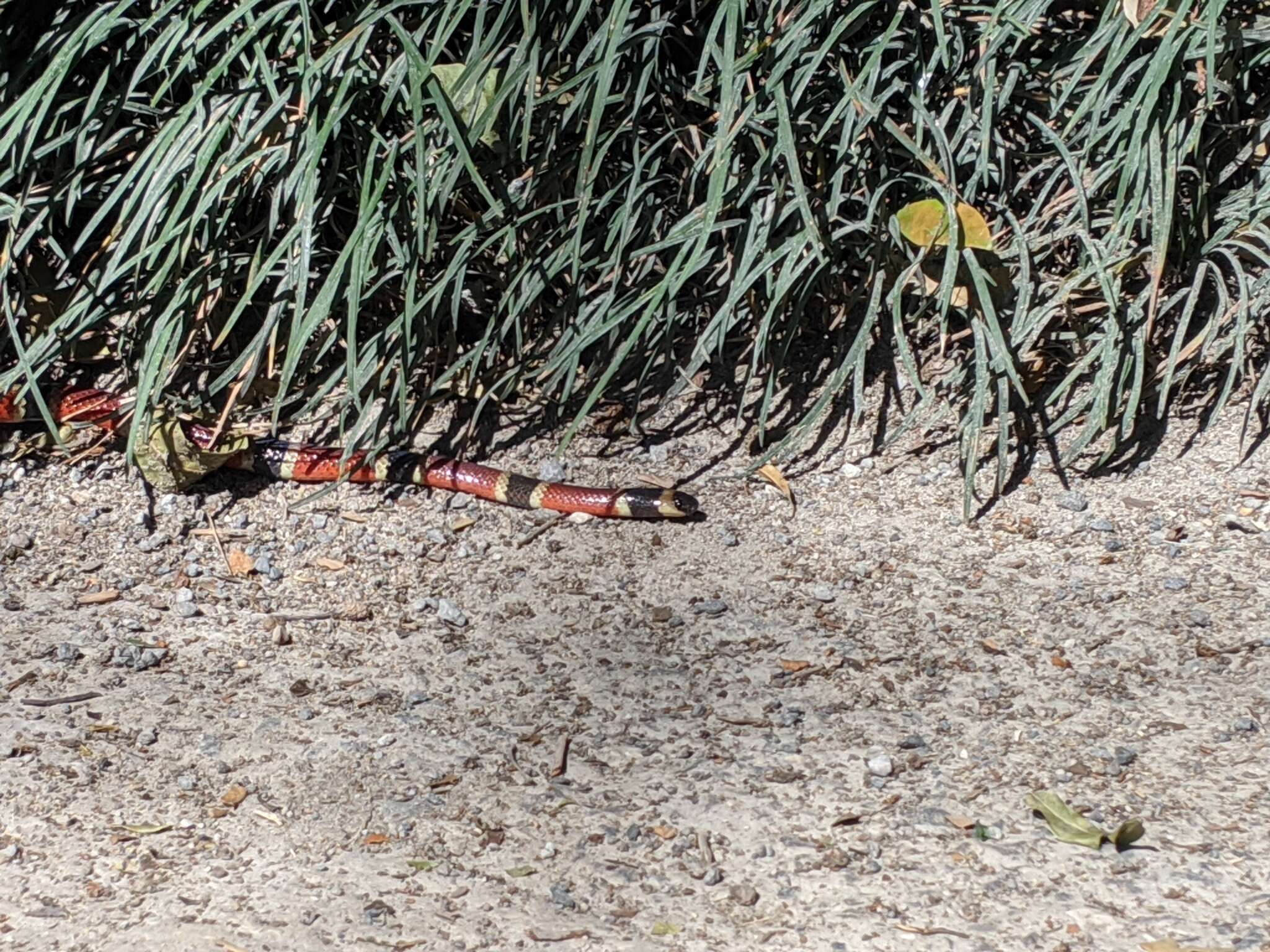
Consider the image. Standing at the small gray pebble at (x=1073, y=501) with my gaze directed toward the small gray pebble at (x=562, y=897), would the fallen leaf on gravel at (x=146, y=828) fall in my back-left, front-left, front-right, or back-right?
front-right

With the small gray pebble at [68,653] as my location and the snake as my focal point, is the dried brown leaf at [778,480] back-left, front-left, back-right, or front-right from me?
front-right

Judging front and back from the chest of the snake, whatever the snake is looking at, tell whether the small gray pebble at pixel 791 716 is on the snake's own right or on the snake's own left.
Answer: on the snake's own right

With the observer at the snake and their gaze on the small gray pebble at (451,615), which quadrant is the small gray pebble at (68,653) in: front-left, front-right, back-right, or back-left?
front-right

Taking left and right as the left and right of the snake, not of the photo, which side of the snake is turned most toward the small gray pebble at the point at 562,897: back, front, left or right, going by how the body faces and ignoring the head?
right

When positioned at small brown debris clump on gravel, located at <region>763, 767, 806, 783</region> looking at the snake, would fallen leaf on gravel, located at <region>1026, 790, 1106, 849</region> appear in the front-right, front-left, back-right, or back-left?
back-right

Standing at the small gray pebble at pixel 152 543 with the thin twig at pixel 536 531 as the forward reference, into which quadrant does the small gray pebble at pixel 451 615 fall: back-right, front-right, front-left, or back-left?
front-right

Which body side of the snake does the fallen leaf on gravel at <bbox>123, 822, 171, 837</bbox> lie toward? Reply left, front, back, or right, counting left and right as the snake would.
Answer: right

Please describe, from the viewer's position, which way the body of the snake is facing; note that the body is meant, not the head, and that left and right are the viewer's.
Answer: facing to the right of the viewer

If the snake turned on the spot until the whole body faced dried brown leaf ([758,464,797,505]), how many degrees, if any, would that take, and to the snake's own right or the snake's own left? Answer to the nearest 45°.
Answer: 0° — it already faces it
